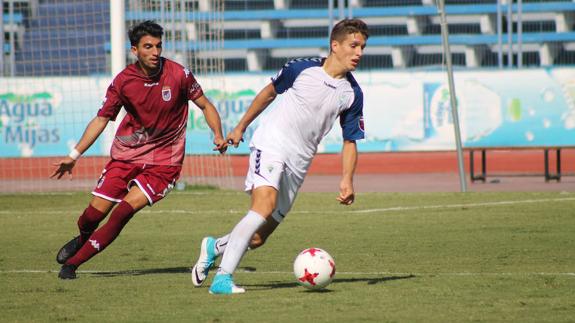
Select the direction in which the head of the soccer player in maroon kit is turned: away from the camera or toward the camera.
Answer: toward the camera

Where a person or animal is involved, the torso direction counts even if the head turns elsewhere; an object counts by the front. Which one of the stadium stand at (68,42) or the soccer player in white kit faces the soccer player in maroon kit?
the stadium stand

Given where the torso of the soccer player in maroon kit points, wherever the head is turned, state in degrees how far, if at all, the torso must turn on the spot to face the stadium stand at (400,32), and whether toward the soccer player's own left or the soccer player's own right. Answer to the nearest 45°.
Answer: approximately 180°

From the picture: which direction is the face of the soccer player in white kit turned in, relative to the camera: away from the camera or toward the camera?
toward the camera

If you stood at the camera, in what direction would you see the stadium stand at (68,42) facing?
facing the viewer

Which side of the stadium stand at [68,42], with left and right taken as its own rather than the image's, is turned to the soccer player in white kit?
front

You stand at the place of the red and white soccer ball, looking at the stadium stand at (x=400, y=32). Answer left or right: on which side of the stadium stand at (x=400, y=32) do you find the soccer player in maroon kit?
left

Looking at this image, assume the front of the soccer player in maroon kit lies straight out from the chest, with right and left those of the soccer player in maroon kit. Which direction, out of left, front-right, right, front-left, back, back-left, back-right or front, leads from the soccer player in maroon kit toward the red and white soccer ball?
front-left

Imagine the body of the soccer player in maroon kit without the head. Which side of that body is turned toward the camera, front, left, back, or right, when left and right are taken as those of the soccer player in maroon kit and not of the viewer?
front

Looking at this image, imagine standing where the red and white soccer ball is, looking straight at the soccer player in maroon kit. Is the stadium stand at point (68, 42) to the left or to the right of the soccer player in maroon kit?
right

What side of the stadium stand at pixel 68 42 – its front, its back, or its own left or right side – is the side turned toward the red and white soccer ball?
front

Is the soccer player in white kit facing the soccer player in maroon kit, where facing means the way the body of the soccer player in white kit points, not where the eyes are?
no
